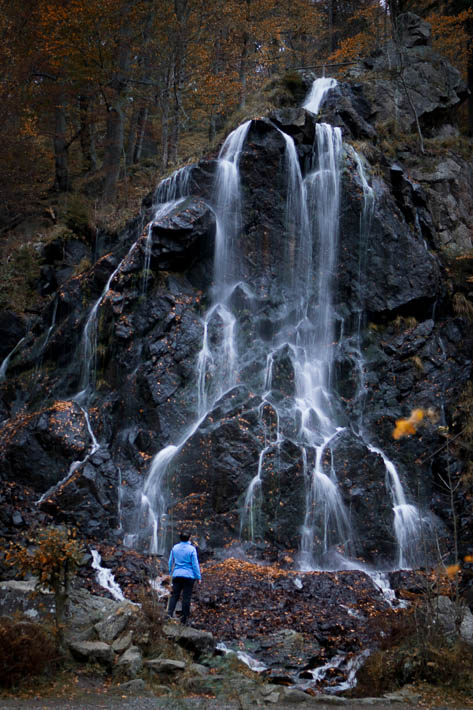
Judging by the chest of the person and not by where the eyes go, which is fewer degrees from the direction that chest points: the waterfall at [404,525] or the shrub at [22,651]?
the waterfall

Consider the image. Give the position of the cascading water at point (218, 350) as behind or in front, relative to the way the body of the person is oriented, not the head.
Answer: in front

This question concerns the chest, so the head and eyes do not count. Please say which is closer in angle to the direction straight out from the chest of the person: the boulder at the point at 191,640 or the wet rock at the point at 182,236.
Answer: the wet rock

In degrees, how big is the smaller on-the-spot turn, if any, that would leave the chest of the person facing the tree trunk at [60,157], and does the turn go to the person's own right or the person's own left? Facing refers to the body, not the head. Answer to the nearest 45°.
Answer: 0° — they already face it

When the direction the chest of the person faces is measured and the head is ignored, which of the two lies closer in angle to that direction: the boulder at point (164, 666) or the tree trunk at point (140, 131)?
the tree trunk

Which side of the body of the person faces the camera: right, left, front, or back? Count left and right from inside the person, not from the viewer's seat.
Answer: back

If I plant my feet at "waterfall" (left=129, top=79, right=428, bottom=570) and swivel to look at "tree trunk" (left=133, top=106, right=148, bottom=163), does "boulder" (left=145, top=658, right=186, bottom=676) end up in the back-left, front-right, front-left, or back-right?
back-left

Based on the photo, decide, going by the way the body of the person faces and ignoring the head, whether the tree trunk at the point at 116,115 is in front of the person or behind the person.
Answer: in front

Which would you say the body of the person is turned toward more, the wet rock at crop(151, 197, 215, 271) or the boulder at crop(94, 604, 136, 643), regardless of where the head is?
the wet rock

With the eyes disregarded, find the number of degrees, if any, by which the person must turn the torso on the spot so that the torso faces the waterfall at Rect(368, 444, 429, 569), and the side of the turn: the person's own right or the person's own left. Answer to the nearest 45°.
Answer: approximately 45° to the person's own right

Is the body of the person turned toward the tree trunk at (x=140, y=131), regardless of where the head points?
yes

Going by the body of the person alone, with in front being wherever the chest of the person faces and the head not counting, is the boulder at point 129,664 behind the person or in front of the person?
behind

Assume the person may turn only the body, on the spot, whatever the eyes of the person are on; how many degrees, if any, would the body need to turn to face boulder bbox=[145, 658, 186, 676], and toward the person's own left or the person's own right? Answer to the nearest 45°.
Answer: approximately 180°
